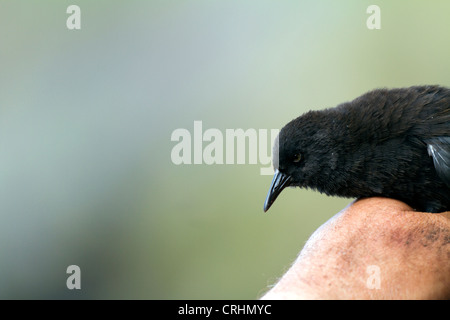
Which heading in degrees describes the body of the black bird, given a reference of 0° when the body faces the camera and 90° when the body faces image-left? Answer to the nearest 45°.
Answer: approximately 90°
